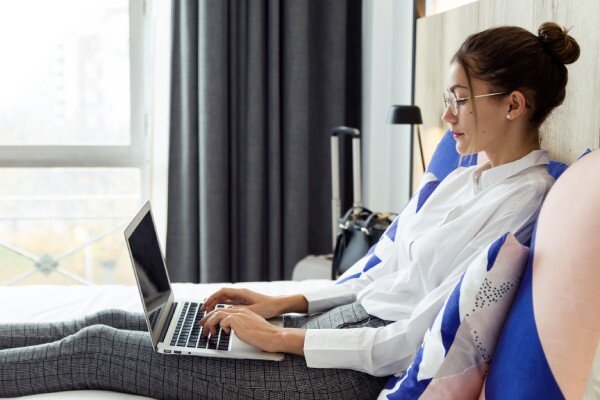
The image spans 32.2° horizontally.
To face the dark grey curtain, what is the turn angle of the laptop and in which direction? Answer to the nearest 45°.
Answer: approximately 90° to its left

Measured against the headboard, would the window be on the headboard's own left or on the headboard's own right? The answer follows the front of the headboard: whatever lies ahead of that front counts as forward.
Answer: on the headboard's own right

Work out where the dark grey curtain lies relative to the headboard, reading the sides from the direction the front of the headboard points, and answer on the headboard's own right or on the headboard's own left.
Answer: on the headboard's own right

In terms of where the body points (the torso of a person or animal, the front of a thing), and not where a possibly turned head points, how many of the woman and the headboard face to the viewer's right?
0

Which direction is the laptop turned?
to the viewer's right

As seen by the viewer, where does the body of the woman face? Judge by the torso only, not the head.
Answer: to the viewer's left

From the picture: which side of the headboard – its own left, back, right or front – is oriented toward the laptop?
front

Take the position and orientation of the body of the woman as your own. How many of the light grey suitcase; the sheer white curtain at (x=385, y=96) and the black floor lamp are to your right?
3

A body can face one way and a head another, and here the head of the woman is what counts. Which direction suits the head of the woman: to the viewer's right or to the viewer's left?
to the viewer's left

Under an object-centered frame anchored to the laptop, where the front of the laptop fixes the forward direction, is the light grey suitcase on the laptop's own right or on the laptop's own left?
on the laptop's own left

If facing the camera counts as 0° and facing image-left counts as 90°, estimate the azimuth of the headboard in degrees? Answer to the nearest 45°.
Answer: approximately 45°
